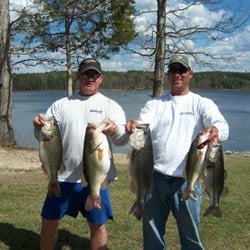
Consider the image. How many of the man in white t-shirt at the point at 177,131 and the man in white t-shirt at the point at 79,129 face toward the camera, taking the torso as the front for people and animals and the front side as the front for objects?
2

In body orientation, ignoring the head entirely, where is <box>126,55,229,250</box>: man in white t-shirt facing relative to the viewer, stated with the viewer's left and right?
facing the viewer

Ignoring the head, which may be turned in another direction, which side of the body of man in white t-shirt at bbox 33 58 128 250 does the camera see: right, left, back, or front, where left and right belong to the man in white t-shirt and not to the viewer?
front

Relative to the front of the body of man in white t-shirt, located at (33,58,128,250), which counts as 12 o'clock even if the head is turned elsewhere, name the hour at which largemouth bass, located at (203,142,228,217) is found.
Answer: The largemouth bass is roughly at 10 o'clock from the man in white t-shirt.

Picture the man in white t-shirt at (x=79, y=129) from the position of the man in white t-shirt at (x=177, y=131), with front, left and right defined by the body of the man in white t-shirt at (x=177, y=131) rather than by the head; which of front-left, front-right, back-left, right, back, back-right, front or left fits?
right

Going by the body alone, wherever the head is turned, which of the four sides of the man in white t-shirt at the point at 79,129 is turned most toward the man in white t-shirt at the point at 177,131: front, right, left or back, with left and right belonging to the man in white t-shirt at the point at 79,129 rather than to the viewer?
left
